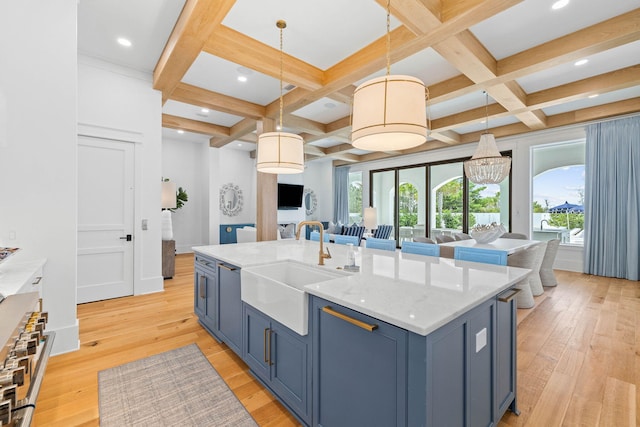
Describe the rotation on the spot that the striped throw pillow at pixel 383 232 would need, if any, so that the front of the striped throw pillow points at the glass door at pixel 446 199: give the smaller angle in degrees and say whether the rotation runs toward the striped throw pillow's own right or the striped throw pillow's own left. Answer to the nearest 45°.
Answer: approximately 135° to the striped throw pillow's own left

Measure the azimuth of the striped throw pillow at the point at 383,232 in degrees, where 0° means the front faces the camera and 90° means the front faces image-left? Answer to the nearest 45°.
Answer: approximately 45°

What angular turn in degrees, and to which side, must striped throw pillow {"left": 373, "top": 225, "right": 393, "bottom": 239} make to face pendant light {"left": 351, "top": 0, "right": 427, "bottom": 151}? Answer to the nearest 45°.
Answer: approximately 45° to its left

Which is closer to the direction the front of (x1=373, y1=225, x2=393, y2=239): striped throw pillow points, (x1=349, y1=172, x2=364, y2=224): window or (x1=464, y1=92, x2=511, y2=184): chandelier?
the chandelier

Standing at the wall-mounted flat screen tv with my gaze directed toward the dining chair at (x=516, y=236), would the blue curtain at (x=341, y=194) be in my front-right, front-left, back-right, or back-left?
front-left

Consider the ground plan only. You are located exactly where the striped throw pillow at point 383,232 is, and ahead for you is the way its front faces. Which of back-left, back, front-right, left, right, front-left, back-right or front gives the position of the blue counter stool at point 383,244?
front-left

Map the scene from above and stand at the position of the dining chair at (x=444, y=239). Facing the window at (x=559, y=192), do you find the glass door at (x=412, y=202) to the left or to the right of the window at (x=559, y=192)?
left

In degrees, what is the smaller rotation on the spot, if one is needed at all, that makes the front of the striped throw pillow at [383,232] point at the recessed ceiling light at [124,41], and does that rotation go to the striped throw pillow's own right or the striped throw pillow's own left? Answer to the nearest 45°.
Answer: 0° — it already faces it

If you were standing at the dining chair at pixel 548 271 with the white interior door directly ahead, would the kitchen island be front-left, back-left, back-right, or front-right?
front-left
